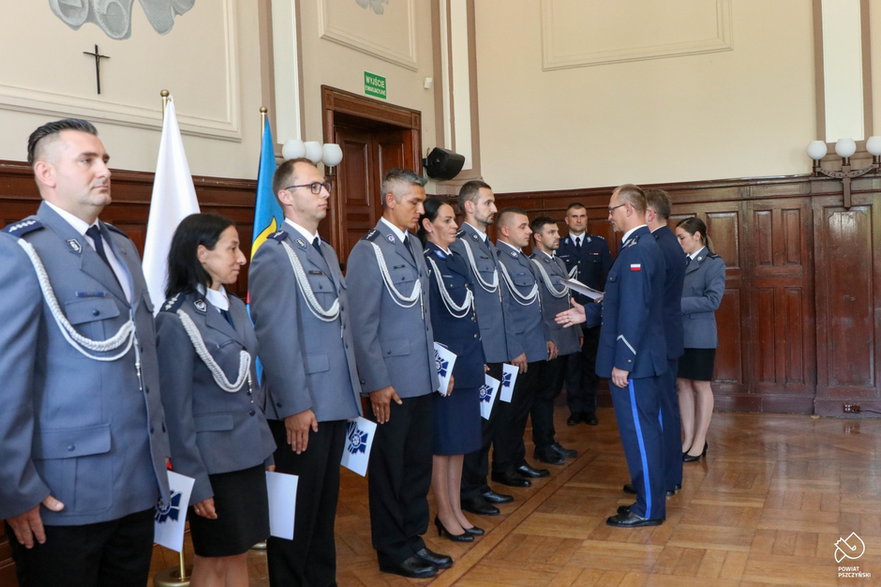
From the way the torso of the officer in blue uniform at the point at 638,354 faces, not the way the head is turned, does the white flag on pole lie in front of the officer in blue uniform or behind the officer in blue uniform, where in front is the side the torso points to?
in front

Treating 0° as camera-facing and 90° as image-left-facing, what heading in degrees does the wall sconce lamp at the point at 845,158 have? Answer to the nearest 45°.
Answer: approximately 0°

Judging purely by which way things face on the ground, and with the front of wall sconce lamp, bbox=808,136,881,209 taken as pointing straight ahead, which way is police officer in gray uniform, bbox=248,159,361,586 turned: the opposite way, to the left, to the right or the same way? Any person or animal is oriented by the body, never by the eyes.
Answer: to the left

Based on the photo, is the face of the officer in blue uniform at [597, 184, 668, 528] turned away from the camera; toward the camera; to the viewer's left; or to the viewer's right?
to the viewer's left

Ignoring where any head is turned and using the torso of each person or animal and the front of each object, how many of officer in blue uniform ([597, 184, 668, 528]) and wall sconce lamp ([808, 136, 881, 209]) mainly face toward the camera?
1

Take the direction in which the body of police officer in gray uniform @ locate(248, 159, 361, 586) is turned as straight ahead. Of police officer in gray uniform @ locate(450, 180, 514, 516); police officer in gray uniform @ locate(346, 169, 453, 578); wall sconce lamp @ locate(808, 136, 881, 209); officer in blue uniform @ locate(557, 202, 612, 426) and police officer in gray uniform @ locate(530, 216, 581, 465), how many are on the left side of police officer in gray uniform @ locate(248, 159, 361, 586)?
5

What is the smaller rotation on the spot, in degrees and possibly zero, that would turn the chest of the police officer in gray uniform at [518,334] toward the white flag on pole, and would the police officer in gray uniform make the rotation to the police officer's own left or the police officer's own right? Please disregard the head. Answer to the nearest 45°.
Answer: approximately 90° to the police officer's own right

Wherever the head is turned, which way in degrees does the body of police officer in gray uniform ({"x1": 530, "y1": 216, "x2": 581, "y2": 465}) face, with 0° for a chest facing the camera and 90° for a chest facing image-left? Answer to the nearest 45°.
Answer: approximately 315°

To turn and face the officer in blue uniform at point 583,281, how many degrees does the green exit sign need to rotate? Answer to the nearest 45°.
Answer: approximately 45° to its left

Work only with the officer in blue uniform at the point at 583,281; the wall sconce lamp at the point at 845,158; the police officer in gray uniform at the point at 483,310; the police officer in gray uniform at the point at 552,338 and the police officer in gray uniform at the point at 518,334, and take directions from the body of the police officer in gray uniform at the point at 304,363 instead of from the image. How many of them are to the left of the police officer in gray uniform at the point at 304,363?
5

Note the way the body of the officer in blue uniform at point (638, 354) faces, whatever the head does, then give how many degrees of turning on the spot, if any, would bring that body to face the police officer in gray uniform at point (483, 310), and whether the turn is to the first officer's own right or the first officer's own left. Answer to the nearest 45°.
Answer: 0° — they already face them

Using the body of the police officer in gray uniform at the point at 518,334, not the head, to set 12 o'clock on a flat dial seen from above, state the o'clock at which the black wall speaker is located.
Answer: The black wall speaker is roughly at 7 o'clock from the police officer in gray uniform.
